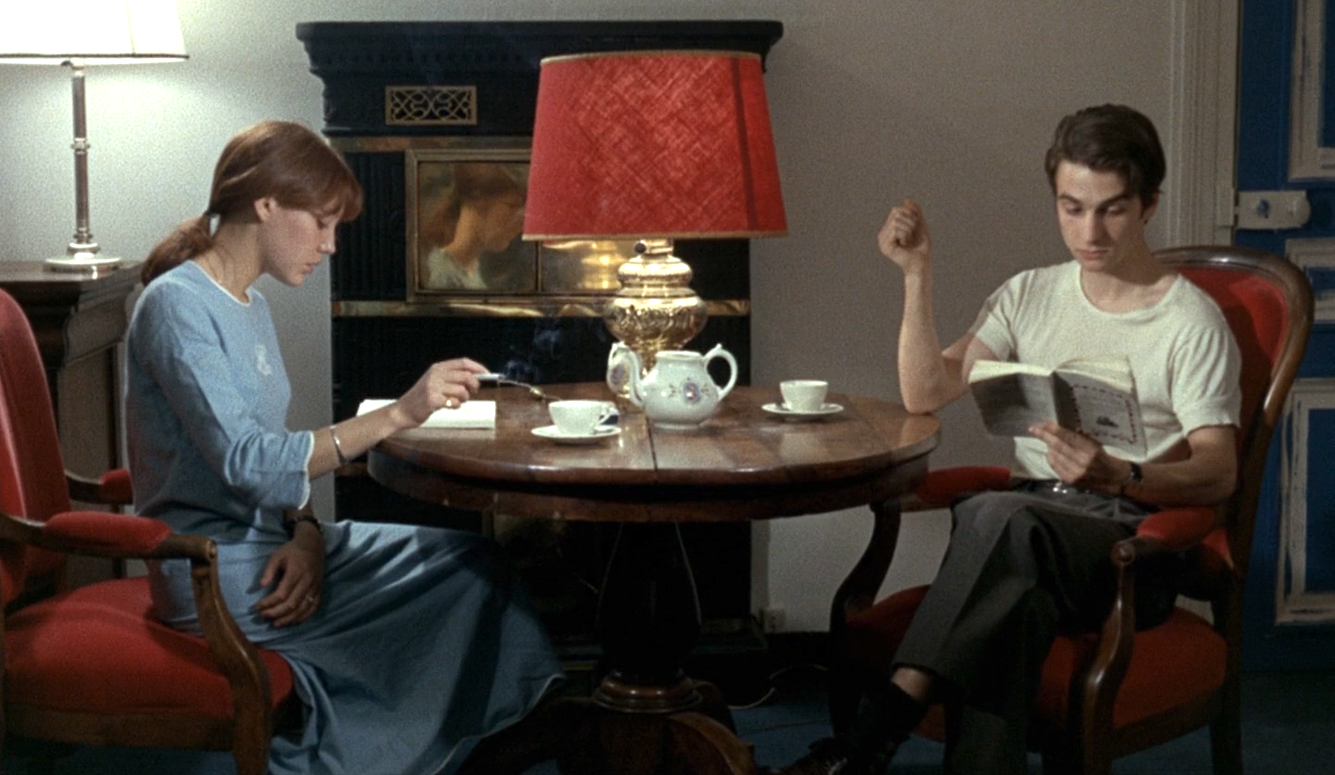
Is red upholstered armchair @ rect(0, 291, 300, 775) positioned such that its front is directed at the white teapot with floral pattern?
yes

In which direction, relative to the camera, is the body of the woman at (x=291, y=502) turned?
to the viewer's right

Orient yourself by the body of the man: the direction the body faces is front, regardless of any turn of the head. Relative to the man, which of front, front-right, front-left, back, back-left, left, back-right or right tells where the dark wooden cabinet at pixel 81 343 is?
front-right

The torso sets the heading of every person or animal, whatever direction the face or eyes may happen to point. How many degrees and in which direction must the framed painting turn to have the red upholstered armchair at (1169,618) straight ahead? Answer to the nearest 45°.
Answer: approximately 45° to its left

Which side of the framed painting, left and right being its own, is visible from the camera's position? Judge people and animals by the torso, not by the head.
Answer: front

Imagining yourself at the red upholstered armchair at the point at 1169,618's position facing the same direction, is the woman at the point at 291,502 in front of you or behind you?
in front

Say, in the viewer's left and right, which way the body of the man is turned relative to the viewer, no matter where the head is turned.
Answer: facing the viewer and to the left of the viewer

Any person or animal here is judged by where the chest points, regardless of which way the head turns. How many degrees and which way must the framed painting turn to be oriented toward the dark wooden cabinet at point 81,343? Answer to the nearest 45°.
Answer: approximately 90° to its right

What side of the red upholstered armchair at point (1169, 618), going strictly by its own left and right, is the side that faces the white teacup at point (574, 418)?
front

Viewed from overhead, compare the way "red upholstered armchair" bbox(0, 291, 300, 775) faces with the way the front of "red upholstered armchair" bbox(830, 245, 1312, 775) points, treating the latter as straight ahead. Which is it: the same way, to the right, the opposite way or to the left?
the opposite way

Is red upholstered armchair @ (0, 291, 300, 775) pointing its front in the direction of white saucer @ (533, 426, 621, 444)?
yes

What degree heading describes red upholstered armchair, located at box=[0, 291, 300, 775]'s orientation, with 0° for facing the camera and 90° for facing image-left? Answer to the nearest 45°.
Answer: approximately 270°

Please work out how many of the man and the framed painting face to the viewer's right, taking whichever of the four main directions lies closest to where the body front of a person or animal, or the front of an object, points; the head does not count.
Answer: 0

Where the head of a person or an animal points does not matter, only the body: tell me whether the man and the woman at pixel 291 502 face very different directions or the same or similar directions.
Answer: very different directions

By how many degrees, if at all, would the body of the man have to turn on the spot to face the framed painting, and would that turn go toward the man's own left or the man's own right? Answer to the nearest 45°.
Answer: approximately 90° to the man's own right

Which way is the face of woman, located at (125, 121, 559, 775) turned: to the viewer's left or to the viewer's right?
to the viewer's right

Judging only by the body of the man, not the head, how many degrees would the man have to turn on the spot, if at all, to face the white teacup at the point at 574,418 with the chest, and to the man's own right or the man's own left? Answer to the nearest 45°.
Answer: approximately 45° to the man's own right
